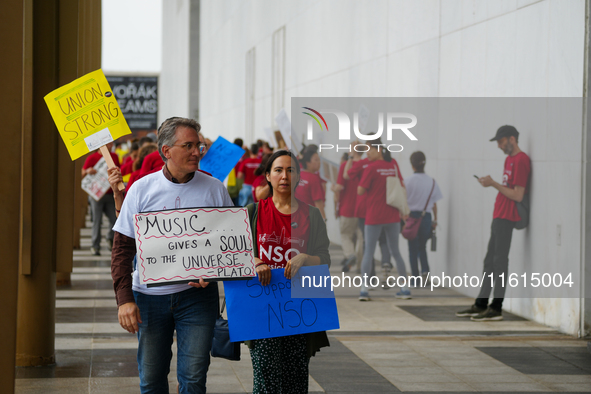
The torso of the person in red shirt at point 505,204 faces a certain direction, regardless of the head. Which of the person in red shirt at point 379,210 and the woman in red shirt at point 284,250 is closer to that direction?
the person in red shirt

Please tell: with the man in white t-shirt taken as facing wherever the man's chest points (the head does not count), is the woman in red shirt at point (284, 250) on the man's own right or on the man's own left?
on the man's own left

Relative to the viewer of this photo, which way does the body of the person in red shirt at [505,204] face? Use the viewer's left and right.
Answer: facing to the left of the viewer

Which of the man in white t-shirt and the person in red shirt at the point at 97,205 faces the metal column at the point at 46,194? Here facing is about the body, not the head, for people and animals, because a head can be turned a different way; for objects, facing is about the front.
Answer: the person in red shirt

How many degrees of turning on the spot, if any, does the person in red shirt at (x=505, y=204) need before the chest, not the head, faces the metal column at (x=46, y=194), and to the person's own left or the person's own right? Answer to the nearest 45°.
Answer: approximately 45° to the person's own left

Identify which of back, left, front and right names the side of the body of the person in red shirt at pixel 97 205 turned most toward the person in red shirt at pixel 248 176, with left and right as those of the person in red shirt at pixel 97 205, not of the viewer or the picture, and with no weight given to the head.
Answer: left
